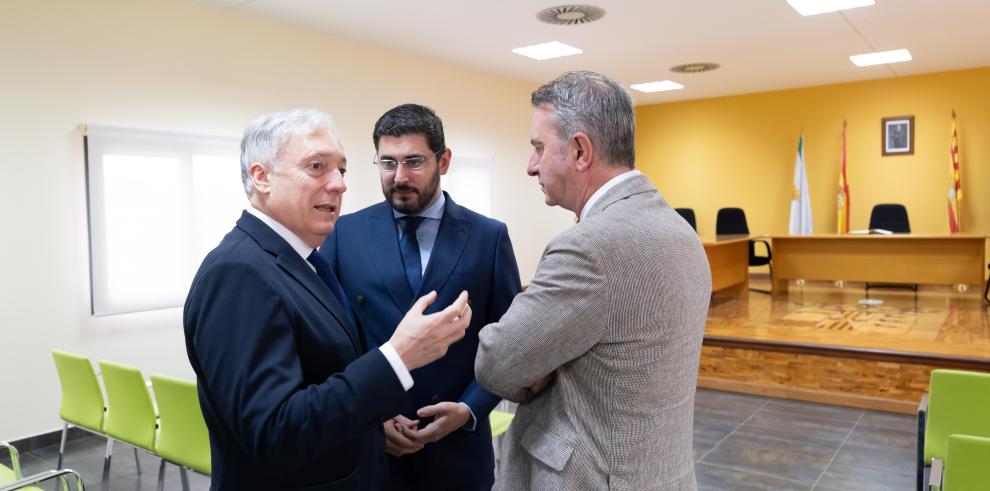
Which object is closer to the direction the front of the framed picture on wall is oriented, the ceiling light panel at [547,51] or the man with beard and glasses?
the man with beard and glasses

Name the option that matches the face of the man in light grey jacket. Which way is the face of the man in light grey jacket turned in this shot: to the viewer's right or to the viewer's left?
to the viewer's left

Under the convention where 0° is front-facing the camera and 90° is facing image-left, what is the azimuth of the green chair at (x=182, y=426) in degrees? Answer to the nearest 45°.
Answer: approximately 225°

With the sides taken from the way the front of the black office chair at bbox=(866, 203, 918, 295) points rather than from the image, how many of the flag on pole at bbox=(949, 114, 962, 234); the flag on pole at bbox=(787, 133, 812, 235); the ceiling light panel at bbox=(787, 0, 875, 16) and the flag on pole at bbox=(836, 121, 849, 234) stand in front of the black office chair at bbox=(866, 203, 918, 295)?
1

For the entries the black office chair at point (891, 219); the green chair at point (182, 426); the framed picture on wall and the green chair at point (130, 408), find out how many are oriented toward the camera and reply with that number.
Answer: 2

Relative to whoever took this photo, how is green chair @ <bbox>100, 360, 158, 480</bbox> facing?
facing away from the viewer and to the right of the viewer

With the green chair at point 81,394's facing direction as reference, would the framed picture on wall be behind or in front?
in front

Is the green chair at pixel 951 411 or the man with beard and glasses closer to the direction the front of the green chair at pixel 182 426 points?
the green chair

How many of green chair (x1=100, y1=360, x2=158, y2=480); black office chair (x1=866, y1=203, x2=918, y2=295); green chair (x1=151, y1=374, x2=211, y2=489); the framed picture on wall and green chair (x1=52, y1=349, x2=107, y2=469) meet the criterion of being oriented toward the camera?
2

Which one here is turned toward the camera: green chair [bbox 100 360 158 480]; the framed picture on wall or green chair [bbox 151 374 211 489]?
the framed picture on wall

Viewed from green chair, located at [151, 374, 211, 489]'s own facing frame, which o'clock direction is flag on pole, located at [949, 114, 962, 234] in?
The flag on pole is roughly at 1 o'clock from the green chair.

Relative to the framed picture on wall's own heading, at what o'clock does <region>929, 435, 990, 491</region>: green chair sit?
The green chair is roughly at 12 o'clock from the framed picture on wall.

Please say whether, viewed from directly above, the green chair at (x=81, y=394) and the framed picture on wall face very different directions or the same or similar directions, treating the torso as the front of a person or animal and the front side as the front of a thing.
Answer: very different directions

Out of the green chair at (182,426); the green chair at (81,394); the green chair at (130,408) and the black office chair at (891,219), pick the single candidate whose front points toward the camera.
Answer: the black office chair

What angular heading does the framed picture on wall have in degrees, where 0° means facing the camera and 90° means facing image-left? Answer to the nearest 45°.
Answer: approximately 0°

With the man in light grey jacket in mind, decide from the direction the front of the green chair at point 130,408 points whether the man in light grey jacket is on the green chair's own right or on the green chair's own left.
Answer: on the green chair's own right

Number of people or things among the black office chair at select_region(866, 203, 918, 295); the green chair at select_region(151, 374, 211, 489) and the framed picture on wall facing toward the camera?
2
